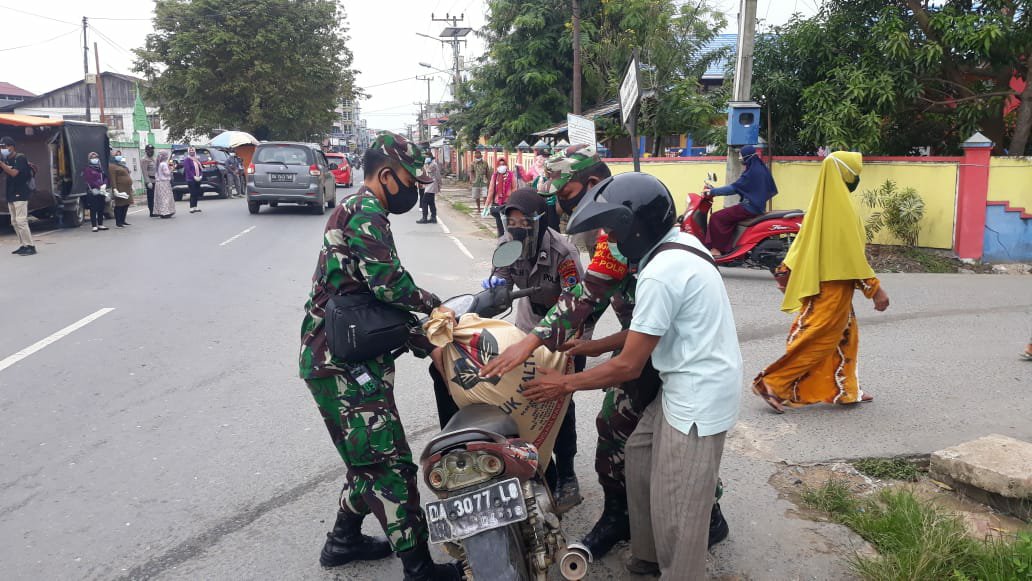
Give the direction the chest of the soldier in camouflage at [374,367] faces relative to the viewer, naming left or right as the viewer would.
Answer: facing to the right of the viewer

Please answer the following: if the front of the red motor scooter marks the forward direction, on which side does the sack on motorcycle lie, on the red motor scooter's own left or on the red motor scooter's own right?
on the red motor scooter's own left

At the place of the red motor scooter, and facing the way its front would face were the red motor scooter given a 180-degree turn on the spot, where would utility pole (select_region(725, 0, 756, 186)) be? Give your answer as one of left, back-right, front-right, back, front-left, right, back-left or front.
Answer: left

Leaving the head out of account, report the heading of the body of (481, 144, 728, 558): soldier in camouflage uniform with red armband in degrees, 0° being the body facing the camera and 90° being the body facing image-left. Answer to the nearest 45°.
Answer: approximately 45°

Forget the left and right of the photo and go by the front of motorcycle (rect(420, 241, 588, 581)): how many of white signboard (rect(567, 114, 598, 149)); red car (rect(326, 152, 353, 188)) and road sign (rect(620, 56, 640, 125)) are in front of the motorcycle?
3

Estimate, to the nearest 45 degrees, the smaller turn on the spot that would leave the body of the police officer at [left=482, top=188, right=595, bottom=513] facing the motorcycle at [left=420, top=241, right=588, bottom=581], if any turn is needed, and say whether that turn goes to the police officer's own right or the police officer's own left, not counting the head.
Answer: approximately 45° to the police officer's own left

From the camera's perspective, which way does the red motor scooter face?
to the viewer's left

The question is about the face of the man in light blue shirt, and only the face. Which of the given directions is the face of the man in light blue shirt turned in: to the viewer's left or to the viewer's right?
to the viewer's left

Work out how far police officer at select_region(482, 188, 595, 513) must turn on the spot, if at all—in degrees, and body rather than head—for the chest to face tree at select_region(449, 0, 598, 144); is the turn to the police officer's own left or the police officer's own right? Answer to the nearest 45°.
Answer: approximately 135° to the police officer's own right

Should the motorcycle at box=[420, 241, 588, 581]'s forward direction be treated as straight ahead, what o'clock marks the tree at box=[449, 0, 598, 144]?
The tree is roughly at 12 o'clock from the motorcycle.

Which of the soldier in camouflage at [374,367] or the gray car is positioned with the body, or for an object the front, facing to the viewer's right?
the soldier in camouflage

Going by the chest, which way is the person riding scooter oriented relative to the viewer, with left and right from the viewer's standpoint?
facing to the left of the viewer

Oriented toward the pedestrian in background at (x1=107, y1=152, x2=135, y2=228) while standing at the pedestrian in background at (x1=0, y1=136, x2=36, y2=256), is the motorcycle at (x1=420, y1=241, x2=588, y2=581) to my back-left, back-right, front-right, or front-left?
back-right

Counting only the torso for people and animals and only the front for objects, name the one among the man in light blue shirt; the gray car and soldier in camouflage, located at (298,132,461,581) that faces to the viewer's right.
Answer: the soldier in camouflage

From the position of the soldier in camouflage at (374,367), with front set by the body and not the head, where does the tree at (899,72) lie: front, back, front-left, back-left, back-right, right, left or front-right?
front-left

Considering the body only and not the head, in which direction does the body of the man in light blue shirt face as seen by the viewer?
to the viewer's left

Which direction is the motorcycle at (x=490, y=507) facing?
away from the camera

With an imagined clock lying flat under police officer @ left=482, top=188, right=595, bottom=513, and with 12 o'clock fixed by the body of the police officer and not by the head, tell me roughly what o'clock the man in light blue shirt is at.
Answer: The man in light blue shirt is roughly at 10 o'clock from the police officer.
